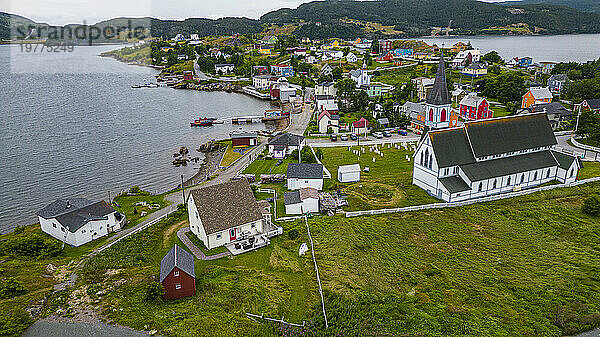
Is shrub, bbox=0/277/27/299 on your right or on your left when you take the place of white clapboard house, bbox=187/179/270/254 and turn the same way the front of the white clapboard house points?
on your right

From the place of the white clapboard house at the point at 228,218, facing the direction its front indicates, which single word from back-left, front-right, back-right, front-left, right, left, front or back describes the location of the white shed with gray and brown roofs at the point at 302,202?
left

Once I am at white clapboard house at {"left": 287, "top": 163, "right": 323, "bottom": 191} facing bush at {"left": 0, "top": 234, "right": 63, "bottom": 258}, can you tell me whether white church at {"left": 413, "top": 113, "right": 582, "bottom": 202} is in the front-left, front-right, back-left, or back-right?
back-left

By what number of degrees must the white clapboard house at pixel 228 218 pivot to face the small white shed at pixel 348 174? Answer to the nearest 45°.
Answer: approximately 90° to its left

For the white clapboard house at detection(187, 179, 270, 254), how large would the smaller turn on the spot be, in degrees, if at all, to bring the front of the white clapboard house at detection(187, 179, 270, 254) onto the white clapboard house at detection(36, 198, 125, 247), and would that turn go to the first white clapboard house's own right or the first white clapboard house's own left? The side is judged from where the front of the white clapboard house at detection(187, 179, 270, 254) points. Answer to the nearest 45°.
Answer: approximately 135° to the first white clapboard house's own right

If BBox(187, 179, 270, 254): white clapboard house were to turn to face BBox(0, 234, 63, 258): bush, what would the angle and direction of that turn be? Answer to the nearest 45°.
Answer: approximately 135° to its right

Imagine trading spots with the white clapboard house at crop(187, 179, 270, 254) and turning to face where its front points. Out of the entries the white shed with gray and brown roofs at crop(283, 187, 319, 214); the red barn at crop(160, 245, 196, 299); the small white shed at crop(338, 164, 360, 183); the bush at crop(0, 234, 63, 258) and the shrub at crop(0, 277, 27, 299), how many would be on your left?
2

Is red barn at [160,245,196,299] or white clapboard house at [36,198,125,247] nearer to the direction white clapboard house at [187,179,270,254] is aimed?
the red barn

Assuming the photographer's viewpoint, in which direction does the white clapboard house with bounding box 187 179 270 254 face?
facing the viewer and to the right of the viewer

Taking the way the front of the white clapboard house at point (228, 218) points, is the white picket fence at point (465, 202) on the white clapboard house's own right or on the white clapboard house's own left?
on the white clapboard house's own left

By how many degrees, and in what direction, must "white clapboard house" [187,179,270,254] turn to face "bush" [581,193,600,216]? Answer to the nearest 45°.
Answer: approximately 45° to its left

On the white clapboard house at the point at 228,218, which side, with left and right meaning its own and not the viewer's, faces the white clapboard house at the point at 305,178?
left
